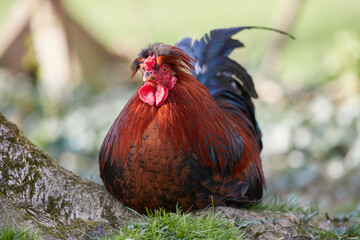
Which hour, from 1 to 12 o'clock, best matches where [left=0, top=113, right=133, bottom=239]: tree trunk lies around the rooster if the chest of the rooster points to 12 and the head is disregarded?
The tree trunk is roughly at 2 o'clock from the rooster.

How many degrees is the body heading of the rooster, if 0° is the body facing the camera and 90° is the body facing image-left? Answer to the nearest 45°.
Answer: approximately 45°
